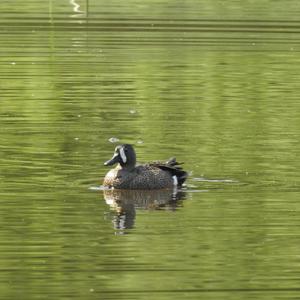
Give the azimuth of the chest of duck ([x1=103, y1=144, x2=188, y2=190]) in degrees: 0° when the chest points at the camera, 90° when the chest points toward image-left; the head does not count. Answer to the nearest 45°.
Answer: approximately 90°

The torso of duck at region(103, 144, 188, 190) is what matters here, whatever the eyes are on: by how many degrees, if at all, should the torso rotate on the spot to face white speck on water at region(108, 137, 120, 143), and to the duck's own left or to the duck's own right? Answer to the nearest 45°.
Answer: approximately 90° to the duck's own right
